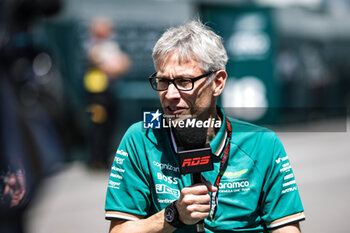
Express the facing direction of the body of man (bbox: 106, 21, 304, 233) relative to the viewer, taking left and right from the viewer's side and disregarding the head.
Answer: facing the viewer

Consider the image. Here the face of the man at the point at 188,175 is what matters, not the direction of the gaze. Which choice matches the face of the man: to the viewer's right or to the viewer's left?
to the viewer's left
